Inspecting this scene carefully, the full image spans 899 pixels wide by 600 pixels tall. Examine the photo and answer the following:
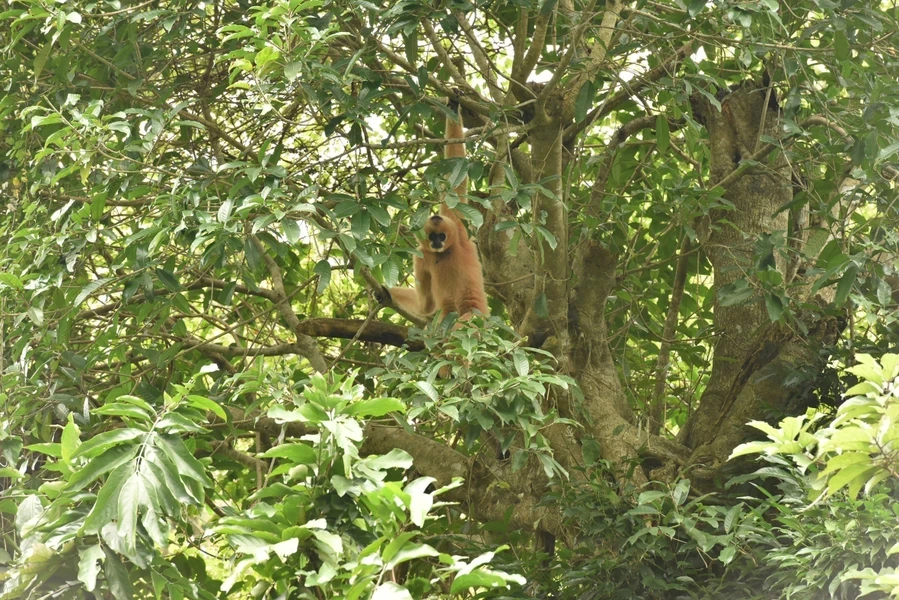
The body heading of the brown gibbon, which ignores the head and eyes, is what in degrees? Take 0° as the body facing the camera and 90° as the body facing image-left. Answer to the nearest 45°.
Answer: approximately 45°
